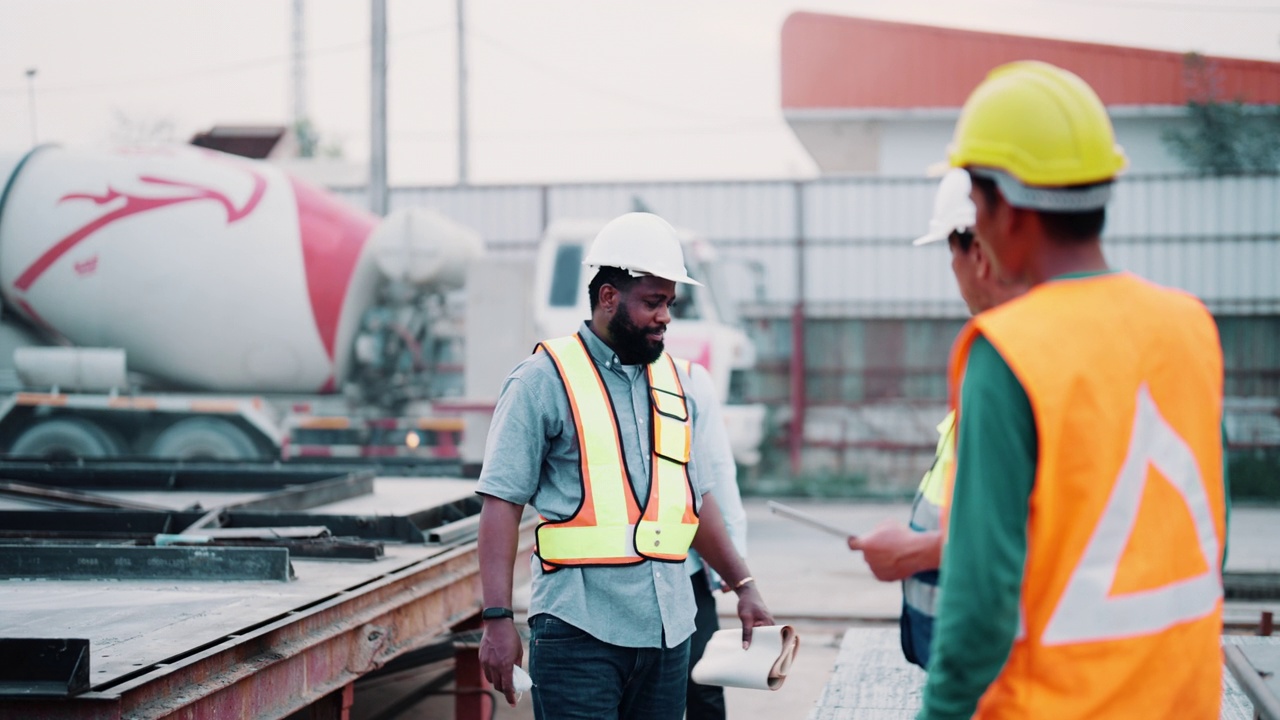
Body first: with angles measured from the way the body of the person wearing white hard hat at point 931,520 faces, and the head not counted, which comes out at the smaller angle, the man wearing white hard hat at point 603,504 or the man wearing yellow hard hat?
the man wearing white hard hat

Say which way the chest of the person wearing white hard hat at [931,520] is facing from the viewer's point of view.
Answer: to the viewer's left

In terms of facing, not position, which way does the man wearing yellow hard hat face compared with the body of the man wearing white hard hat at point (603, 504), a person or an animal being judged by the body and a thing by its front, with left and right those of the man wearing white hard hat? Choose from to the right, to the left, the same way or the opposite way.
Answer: the opposite way

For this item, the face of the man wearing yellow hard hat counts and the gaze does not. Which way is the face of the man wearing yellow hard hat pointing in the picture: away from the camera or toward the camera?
away from the camera

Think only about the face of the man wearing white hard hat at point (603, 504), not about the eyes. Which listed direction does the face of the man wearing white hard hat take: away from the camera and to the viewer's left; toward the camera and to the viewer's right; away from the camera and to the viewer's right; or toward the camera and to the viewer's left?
toward the camera and to the viewer's right

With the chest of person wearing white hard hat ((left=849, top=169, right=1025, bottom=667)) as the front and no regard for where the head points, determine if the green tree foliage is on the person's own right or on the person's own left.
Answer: on the person's own right

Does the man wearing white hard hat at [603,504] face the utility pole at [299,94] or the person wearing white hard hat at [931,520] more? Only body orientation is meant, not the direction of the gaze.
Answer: the person wearing white hard hat

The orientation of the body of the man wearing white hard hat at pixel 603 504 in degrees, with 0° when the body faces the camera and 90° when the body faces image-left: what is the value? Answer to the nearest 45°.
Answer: approximately 315°

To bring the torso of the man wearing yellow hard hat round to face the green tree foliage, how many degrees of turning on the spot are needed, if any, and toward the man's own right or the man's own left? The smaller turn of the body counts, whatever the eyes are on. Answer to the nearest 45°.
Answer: approximately 45° to the man's own right

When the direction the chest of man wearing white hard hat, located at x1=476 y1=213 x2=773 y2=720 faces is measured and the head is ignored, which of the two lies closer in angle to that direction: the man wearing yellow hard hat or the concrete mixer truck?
the man wearing yellow hard hat

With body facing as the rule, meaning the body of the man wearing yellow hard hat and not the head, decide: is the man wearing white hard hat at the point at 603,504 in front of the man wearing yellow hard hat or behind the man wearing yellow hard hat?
in front

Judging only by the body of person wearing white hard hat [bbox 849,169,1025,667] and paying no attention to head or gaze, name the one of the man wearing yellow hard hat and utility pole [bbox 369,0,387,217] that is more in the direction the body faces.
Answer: the utility pole

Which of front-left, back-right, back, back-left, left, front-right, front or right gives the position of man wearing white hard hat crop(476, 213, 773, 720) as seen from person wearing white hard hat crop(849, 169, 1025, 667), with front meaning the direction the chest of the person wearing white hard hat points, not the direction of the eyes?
front-right
